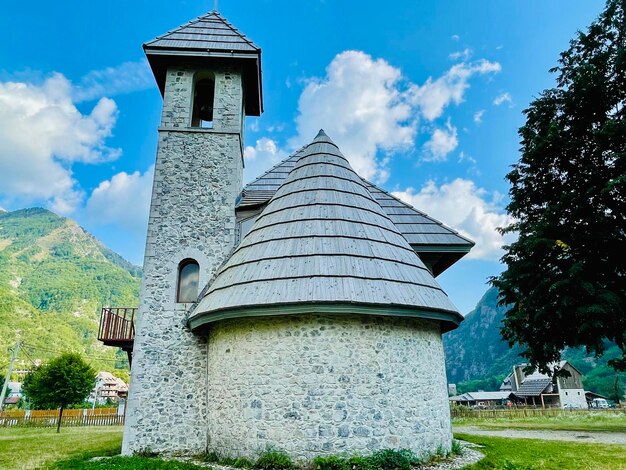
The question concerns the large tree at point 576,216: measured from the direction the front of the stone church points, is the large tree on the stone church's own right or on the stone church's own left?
on the stone church's own right

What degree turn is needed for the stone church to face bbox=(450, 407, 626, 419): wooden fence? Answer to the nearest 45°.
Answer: approximately 45° to its right

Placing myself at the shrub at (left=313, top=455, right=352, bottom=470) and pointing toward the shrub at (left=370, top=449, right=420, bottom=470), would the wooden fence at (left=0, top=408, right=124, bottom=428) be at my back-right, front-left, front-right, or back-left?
back-left

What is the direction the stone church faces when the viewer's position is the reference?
facing away from the viewer
